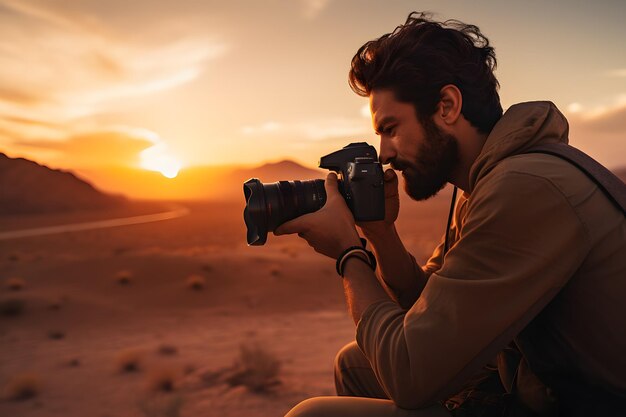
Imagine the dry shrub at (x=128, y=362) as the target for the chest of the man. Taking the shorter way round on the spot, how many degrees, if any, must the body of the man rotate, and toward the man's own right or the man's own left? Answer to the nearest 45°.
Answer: approximately 45° to the man's own right

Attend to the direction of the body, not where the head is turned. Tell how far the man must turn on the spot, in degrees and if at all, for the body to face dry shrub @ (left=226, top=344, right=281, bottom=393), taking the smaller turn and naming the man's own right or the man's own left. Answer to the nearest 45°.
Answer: approximately 45° to the man's own right

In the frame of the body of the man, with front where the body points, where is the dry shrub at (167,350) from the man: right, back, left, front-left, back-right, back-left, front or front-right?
front-right

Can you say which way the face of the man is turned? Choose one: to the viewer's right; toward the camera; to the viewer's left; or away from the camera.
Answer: to the viewer's left

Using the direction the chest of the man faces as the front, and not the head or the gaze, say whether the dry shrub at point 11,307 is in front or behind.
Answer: in front

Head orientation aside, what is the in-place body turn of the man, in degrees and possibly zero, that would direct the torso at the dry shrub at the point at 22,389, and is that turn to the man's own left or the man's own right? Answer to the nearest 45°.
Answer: approximately 45° to the man's own right

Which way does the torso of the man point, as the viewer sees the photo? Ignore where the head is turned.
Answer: to the viewer's left

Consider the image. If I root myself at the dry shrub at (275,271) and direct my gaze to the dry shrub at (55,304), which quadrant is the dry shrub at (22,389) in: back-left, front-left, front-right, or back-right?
front-left

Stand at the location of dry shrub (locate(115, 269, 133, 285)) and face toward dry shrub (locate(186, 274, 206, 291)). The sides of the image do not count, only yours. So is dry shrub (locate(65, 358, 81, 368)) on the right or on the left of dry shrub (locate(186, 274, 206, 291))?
right

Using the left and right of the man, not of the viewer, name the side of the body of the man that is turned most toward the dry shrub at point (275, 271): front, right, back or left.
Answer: right

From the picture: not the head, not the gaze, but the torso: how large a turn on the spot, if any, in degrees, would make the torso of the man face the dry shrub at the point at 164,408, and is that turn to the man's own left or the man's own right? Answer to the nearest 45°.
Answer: approximately 45° to the man's own right

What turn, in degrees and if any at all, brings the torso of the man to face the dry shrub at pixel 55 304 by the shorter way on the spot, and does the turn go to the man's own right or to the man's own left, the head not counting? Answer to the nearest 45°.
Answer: approximately 45° to the man's own right

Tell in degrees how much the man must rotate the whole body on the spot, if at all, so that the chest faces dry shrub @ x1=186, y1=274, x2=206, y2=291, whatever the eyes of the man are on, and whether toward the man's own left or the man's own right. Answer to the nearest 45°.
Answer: approximately 45° to the man's own right

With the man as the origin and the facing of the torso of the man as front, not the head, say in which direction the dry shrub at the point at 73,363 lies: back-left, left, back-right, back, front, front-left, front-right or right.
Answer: front-right
